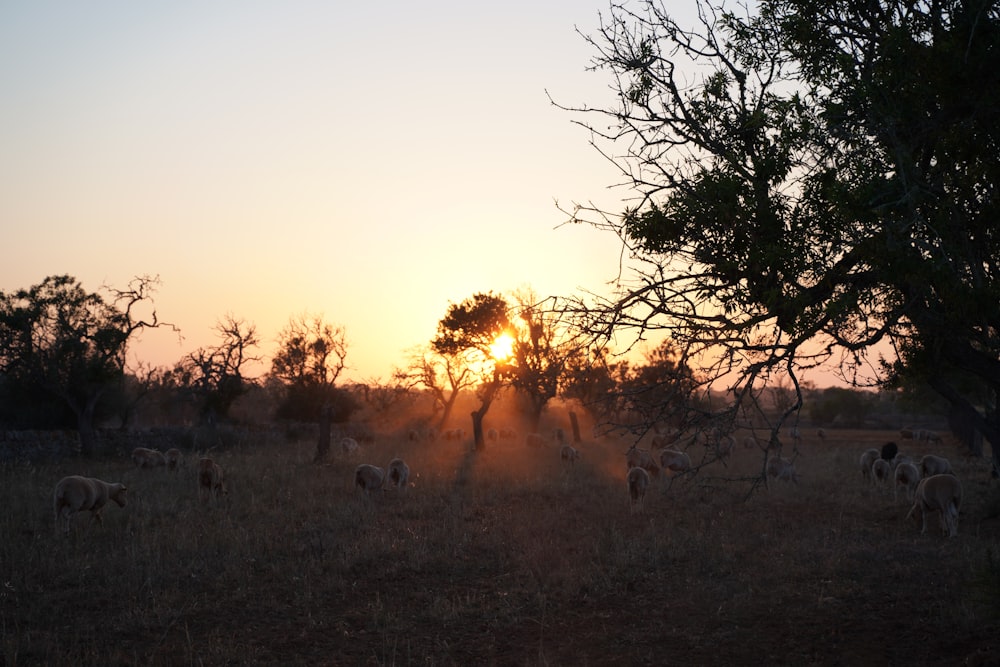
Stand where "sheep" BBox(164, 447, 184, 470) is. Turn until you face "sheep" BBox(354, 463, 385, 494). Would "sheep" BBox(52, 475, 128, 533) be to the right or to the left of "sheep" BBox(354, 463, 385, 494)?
right

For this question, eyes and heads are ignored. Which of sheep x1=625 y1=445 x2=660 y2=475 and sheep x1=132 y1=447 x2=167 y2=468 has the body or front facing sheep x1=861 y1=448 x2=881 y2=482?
sheep x1=625 y1=445 x2=660 y2=475

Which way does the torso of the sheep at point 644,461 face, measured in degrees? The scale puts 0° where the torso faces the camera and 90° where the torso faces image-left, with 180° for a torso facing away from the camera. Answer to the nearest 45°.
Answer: approximately 270°

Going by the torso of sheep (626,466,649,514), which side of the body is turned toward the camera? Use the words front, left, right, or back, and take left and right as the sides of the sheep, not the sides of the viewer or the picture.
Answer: back
